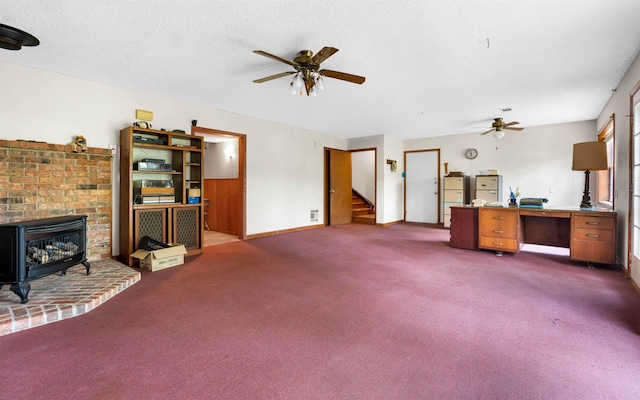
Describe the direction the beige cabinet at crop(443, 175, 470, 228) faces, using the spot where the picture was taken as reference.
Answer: facing the viewer

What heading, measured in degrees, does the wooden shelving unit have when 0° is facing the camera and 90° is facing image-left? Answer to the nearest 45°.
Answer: approximately 315°

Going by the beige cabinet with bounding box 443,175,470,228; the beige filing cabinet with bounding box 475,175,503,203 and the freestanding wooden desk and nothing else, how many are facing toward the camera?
3

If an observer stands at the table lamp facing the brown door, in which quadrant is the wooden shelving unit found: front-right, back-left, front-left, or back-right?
front-left

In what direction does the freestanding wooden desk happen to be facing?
toward the camera

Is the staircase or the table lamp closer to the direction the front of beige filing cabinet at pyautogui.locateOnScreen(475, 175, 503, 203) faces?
the table lamp

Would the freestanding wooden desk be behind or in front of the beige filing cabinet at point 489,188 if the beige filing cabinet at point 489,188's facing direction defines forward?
in front

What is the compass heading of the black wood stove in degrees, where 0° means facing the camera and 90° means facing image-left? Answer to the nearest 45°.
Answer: approximately 315°

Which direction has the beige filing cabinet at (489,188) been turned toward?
toward the camera

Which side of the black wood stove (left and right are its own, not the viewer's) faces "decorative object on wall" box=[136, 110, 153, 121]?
left

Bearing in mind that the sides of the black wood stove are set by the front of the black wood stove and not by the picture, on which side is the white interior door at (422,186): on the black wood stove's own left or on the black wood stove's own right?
on the black wood stove's own left

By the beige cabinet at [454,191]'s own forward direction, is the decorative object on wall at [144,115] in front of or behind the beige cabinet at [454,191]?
in front

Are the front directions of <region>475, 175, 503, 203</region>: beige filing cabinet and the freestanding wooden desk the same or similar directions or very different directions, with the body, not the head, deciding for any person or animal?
same or similar directions

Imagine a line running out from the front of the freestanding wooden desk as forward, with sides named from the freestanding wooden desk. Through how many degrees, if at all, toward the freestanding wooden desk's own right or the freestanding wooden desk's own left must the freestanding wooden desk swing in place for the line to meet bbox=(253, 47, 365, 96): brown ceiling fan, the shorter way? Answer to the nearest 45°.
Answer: approximately 45° to the freestanding wooden desk's own right
